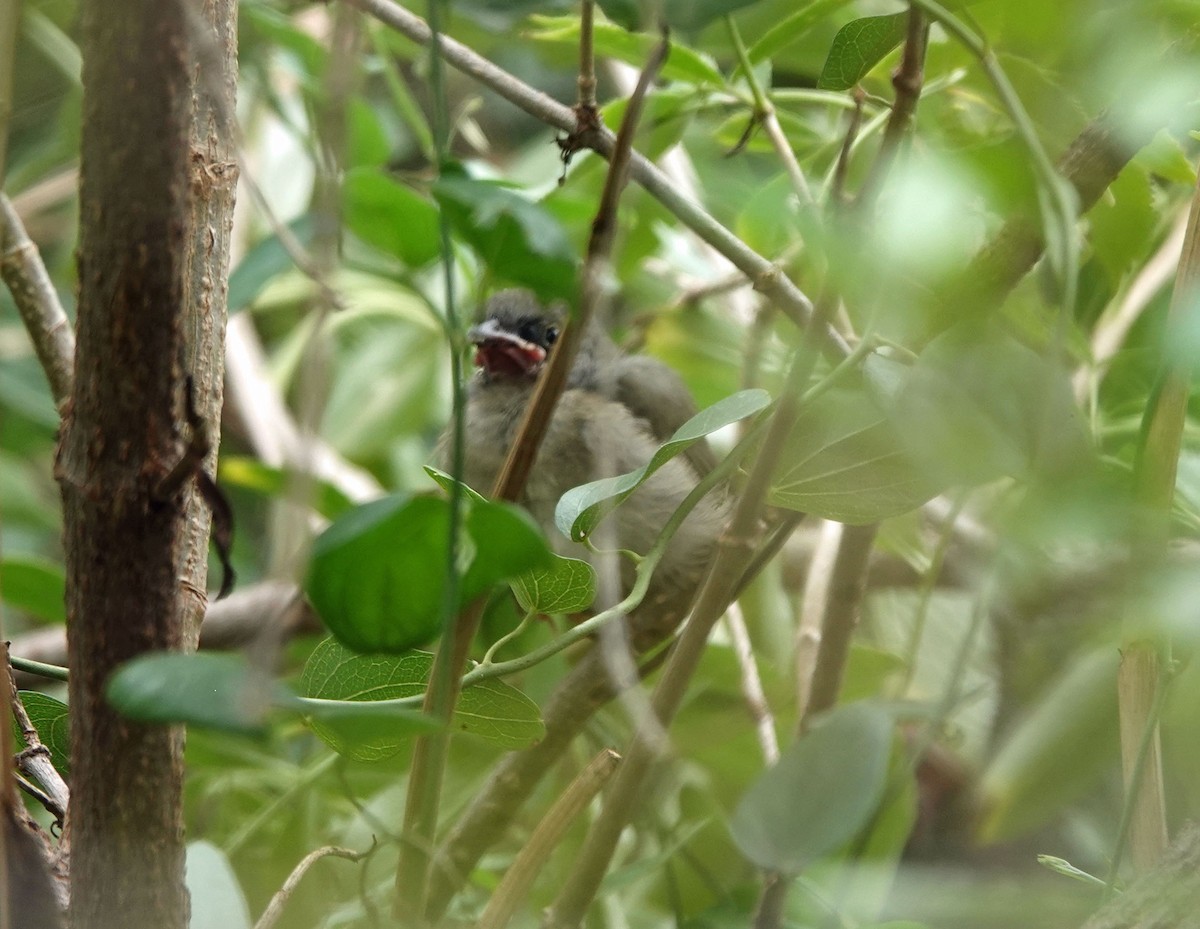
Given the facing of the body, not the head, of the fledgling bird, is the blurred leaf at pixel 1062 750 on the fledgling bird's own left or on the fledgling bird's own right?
on the fledgling bird's own left

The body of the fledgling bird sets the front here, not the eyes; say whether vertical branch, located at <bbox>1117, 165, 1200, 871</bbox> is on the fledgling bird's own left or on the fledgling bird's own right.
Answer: on the fledgling bird's own left

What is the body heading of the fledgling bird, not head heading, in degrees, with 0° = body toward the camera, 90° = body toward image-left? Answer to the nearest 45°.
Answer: approximately 45°

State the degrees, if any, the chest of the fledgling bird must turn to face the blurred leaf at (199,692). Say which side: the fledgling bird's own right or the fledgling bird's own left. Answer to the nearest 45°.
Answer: approximately 45° to the fledgling bird's own left

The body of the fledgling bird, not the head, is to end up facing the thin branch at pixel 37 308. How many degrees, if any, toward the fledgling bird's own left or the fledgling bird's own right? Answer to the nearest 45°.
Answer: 0° — it already faces it

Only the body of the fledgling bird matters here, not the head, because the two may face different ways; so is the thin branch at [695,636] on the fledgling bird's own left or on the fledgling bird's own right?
on the fledgling bird's own left
